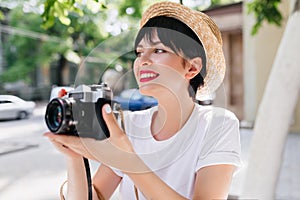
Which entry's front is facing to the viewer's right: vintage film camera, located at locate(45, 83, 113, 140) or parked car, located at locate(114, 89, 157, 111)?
the parked car

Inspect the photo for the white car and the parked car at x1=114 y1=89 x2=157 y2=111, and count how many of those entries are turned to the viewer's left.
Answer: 1

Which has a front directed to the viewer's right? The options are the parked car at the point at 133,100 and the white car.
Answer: the parked car

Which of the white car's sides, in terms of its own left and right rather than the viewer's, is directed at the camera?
left

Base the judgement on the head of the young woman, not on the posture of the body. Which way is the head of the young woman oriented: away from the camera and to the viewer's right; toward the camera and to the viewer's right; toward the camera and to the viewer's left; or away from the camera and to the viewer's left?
toward the camera and to the viewer's left

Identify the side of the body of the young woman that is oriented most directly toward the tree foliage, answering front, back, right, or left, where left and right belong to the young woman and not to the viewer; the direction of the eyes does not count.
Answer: back

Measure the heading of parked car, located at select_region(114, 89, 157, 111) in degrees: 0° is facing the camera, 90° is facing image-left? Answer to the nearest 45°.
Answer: approximately 270°

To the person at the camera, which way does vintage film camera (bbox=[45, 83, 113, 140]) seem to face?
facing the viewer and to the left of the viewer

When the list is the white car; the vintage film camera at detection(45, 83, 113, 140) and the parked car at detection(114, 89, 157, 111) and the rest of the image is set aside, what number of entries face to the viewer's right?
1
